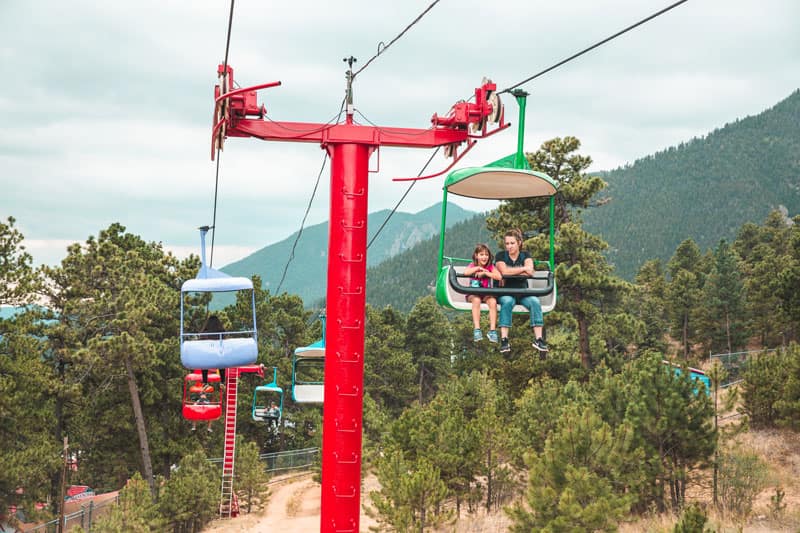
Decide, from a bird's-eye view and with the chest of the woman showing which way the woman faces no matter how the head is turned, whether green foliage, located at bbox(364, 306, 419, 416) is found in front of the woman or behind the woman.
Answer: behind

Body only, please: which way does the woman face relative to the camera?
toward the camera

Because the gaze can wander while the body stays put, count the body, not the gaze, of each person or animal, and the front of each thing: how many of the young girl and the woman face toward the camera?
2

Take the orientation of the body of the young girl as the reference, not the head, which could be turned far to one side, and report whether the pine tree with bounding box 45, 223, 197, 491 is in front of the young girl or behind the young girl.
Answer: behind

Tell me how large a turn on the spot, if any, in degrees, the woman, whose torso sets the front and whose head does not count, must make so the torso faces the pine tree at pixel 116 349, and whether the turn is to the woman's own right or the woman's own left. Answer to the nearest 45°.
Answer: approximately 135° to the woman's own right

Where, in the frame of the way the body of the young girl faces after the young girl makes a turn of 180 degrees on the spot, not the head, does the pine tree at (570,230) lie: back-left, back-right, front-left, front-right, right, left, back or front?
front
